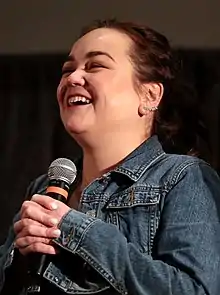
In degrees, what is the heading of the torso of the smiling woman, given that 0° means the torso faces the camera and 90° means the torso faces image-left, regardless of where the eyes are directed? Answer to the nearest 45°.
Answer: approximately 45°
